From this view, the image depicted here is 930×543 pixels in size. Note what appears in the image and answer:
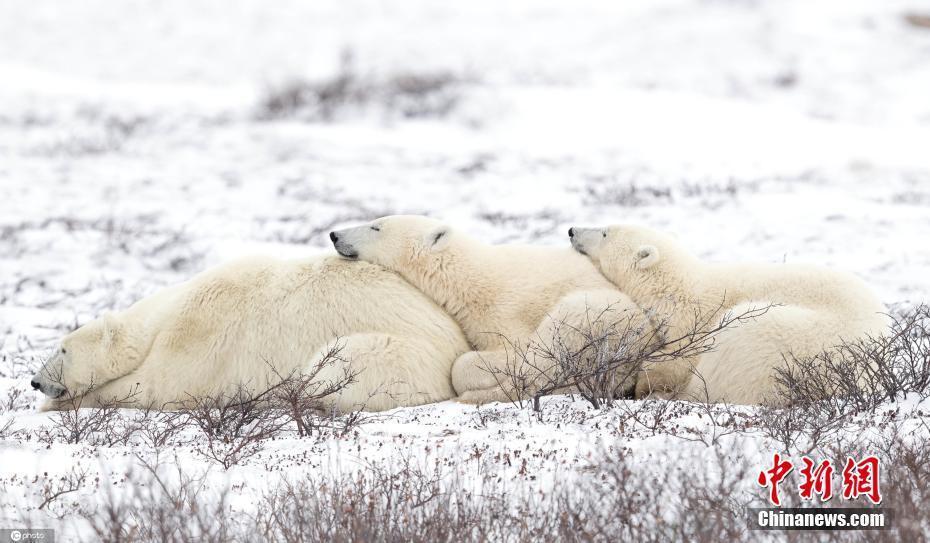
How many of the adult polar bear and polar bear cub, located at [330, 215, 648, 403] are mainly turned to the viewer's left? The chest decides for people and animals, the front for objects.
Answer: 2

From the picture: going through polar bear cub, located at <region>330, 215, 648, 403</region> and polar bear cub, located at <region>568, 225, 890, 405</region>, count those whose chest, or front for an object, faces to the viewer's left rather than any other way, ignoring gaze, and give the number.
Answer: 2

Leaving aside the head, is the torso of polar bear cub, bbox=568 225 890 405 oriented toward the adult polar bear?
yes

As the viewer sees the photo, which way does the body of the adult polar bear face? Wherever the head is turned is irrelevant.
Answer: to the viewer's left

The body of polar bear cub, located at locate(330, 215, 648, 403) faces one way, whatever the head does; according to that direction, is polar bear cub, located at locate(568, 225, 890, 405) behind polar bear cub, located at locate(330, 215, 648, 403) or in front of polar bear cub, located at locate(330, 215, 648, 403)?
behind

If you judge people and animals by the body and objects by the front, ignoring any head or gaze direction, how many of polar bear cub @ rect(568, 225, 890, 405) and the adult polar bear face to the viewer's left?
2

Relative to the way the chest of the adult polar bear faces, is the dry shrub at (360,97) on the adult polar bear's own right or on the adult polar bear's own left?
on the adult polar bear's own right

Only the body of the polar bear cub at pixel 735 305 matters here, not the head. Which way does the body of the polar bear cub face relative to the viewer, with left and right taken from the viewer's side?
facing to the left of the viewer

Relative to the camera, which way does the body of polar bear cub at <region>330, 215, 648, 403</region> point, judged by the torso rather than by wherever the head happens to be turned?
to the viewer's left

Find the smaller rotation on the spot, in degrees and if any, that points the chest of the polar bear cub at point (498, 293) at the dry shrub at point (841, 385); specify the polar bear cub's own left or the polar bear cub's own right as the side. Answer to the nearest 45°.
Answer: approximately 135° to the polar bear cub's own left

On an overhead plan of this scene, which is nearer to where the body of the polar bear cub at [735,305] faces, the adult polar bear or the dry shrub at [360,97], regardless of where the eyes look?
the adult polar bear

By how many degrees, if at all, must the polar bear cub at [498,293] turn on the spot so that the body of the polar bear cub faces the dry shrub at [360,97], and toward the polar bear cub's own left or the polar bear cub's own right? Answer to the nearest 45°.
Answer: approximately 90° to the polar bear cub's own right

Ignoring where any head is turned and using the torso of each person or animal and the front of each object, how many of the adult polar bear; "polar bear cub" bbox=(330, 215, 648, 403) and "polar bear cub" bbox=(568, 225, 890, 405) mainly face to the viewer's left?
3
